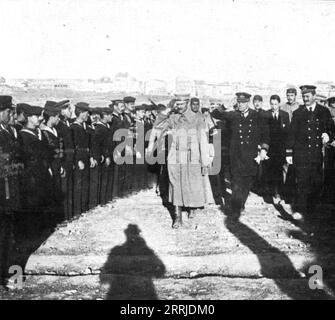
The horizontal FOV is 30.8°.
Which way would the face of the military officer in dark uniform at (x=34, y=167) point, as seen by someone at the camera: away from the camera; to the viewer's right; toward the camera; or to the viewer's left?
to the viewer's right

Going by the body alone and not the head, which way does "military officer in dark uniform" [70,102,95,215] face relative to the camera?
to the viewer's right

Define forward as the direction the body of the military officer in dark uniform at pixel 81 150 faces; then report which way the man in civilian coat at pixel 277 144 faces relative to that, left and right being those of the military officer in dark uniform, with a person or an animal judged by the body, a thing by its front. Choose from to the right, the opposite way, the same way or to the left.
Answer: to the right

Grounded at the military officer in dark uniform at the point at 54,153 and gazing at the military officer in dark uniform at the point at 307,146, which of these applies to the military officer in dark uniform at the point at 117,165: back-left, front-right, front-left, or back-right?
front-left

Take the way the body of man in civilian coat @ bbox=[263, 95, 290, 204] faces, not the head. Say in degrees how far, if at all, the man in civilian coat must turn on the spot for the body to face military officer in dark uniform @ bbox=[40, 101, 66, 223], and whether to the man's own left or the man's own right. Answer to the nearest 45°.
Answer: approximately 45° to the man's own right

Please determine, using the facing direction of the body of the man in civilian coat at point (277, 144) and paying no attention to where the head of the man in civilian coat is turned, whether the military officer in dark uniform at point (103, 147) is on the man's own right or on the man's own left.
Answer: on the man's own right

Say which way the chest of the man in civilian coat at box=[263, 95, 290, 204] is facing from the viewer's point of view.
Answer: toward the camera

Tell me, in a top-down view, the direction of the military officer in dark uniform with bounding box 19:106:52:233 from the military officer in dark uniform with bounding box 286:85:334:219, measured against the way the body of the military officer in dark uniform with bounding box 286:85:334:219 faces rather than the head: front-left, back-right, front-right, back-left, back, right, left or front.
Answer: front-right

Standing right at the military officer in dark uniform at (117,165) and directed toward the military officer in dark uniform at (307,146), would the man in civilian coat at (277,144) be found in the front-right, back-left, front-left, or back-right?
front-left

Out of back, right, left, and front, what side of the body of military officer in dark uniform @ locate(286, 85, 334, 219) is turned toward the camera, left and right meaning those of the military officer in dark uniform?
front

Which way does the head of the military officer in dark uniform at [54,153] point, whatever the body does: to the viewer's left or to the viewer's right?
to the viewer's right

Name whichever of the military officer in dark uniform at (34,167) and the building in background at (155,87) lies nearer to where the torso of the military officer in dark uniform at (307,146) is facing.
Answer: the military officer in dark uniform

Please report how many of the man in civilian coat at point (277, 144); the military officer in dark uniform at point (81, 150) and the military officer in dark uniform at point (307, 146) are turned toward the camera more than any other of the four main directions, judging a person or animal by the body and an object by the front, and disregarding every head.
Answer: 2
